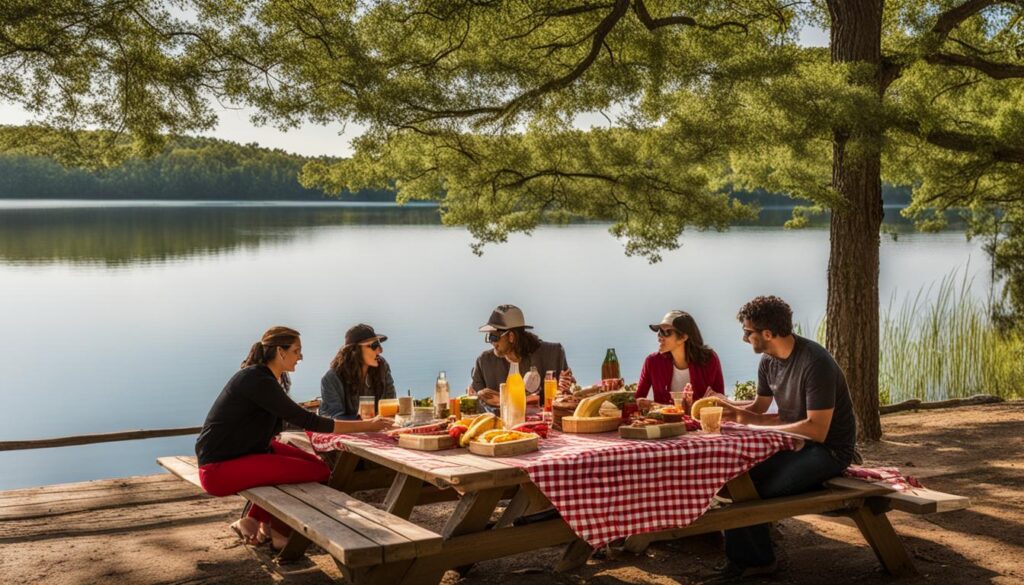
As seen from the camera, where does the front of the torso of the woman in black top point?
to the viewer's right

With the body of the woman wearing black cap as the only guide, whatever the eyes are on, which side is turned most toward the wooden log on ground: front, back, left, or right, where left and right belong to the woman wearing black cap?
left

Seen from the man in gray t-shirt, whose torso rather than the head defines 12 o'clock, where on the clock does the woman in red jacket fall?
The woman in red jacket is roughly at 2 o'clock from the man in gray t-shirt.

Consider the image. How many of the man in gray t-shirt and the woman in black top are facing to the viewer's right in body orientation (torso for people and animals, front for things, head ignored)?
1

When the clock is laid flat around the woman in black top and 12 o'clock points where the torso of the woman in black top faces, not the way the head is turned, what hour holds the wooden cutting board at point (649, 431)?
The wooden cutting board is roughly at 1 o'clock from the woman in black top.

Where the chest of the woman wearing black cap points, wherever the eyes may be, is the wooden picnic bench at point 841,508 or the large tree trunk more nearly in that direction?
the wooden picnic bench

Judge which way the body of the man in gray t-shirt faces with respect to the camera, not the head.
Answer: to the viewer's left

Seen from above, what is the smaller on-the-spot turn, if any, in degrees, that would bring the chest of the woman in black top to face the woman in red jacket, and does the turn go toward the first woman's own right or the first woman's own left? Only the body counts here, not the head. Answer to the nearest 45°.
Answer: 0° — they already face them

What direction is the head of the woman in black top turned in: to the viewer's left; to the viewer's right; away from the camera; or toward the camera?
to the viewer's right

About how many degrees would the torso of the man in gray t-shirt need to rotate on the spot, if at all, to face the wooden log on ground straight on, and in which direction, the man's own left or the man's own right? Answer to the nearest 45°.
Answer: approximately 90° to the man's own right

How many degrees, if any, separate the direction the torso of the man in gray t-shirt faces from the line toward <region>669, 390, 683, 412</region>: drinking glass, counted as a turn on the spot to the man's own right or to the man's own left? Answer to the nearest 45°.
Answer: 0° — they already face it

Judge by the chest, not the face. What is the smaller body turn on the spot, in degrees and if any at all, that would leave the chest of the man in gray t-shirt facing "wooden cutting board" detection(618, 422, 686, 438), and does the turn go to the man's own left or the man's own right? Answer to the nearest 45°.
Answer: approximately 45° to the man's own left

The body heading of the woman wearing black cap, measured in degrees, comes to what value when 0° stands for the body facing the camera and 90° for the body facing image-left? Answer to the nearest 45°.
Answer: approximately 315°
